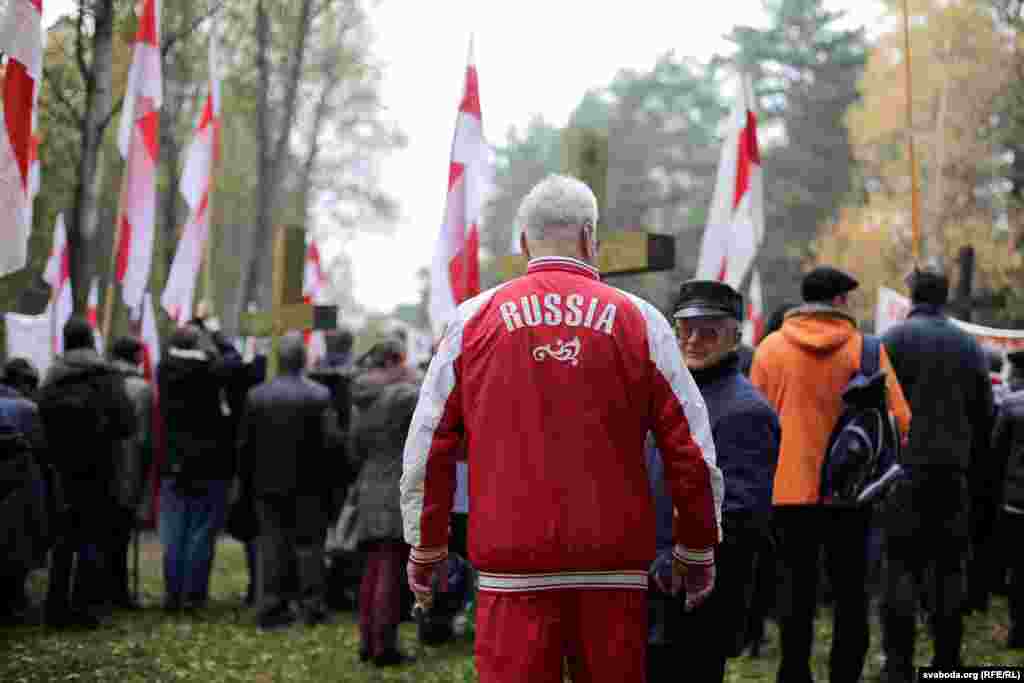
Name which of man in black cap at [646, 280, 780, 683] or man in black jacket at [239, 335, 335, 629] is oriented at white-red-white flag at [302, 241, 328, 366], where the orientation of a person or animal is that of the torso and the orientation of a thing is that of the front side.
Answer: the man in black jacket

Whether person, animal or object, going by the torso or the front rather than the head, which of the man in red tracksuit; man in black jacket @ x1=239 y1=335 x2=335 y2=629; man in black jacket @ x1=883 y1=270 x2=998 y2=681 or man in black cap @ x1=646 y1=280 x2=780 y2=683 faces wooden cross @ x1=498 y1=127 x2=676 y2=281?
the man in red tracksuit

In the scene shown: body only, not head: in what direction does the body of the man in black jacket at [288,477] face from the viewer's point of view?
away from the camera

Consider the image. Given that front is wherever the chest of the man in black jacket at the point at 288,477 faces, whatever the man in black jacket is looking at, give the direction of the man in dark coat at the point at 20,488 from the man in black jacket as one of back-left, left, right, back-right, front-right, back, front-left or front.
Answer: back-left

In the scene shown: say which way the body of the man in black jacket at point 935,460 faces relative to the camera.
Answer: away from the camera

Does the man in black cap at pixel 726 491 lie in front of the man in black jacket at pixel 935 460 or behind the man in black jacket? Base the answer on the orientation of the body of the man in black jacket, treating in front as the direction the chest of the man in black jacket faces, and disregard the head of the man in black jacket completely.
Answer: behind

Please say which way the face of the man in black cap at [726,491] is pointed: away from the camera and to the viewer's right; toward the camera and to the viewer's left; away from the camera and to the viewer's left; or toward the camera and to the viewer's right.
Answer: toward the camera and to the viewer's left

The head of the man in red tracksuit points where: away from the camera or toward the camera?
away from the camera

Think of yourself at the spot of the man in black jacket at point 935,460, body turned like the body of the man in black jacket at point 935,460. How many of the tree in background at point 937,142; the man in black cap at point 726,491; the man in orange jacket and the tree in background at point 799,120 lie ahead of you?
2

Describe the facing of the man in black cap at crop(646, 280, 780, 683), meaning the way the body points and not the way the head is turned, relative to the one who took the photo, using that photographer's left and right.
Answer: facing the viewer and to the left of the viewer

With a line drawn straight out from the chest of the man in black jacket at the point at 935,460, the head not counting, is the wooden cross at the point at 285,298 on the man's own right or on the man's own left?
on the man's own left

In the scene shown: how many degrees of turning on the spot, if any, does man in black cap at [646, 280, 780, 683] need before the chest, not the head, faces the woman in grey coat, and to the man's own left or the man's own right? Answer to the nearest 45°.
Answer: approximately 90° to the man's own right

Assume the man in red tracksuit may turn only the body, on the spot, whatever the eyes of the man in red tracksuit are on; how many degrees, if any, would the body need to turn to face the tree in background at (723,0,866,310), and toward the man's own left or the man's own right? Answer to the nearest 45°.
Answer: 0° — they already face it

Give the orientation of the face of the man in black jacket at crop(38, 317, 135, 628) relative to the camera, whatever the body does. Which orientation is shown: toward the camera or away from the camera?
away from the camera

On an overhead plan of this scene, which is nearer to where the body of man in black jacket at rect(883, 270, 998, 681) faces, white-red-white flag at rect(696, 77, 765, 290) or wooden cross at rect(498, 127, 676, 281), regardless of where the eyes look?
the white-red-white flag

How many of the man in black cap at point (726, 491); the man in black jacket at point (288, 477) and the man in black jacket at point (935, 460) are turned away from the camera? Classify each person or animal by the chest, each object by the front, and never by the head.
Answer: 2

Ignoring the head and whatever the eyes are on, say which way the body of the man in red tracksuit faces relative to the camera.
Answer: away from the camera

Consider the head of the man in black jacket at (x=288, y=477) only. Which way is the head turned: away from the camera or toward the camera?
away from the camera
